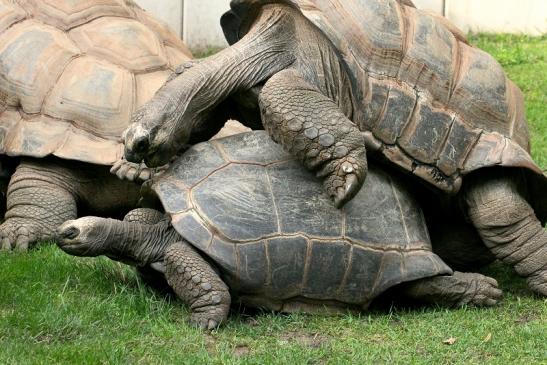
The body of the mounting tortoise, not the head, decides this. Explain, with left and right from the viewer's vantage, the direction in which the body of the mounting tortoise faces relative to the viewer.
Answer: facing the viewer and to the left of the viewer

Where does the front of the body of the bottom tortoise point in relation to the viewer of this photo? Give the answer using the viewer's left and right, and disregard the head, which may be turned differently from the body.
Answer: facing to the left of the viewer

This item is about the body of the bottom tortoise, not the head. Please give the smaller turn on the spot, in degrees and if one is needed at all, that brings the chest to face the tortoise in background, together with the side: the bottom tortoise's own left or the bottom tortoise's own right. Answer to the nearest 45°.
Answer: approximately 45° to the bottom tortoise's own right
